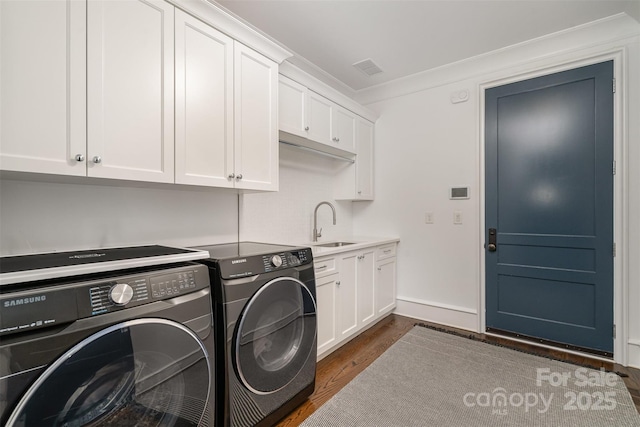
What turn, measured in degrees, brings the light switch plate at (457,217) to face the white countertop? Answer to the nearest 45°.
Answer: approximately 45° to its right

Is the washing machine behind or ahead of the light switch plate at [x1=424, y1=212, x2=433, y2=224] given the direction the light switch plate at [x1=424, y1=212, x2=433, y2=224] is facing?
ahead

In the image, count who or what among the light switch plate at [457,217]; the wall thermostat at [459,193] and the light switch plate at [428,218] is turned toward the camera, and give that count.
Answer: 3

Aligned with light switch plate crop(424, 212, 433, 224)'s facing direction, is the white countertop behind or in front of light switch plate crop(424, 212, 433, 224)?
in front

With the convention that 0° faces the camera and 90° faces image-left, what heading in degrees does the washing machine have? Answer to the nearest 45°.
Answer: approximately 315°

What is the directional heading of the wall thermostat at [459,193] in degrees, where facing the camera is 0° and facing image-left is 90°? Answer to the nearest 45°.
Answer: approximately 0°

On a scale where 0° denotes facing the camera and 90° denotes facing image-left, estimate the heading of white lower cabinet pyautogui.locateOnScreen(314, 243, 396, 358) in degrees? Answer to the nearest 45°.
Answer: approximately 315°

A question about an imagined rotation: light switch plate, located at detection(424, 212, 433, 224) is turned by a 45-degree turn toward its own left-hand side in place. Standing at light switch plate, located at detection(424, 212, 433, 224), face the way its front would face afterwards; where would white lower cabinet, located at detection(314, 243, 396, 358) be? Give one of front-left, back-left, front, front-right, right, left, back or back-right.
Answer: right

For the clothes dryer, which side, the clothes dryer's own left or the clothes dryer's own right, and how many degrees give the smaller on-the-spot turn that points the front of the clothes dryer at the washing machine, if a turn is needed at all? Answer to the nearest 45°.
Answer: approximately 90° to the clothes dryer's own right

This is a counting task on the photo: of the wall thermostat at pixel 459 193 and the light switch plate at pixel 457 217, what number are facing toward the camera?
2

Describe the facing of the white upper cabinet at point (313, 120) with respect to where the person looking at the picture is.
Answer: facing the viewer and to the right of the viewer

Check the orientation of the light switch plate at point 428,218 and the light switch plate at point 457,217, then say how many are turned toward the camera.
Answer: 2

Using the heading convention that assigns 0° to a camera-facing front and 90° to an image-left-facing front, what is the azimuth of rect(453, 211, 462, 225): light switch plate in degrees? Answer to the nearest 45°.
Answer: approximately 0°
